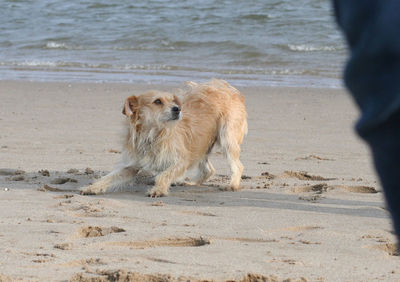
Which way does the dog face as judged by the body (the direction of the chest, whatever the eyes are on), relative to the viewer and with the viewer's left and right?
facing the viewer and to the left of the viewer
